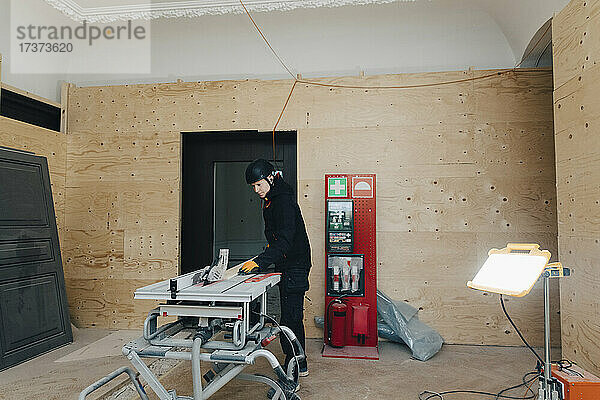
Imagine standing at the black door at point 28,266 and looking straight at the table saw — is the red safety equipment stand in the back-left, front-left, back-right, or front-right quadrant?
front-left

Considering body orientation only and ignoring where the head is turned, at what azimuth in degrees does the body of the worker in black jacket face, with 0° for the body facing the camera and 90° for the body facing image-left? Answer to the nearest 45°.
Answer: approximately 90°

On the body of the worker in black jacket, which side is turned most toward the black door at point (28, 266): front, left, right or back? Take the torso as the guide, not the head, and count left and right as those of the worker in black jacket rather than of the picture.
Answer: front

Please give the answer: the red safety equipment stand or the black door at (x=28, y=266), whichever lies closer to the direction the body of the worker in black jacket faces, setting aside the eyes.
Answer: the black door

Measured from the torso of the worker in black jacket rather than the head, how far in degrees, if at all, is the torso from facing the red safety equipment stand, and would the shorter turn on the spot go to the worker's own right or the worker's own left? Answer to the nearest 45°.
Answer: approximately 135° to the worker's own right
